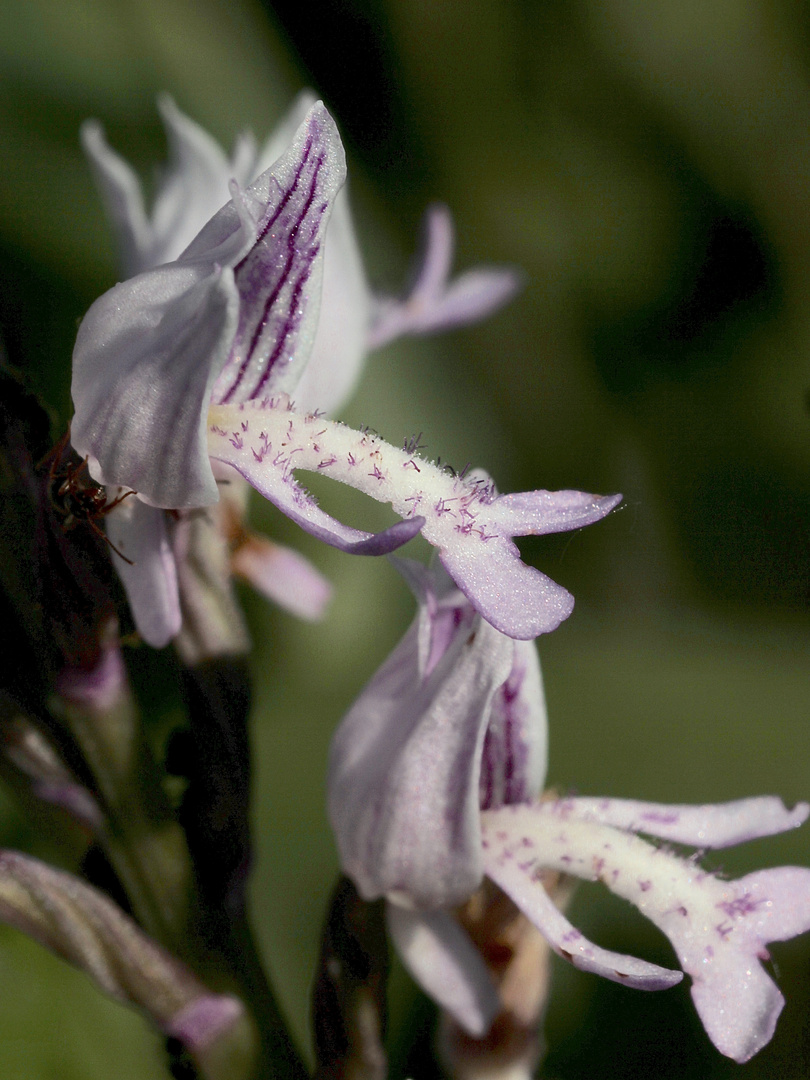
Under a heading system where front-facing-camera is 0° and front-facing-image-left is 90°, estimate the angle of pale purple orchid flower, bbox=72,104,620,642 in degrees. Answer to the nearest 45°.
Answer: approximately 270°

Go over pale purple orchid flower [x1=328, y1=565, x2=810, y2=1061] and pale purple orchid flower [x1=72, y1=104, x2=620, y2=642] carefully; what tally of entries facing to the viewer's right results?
2

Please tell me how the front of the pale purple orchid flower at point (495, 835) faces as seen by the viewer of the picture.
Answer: facing to the right of the viewer
